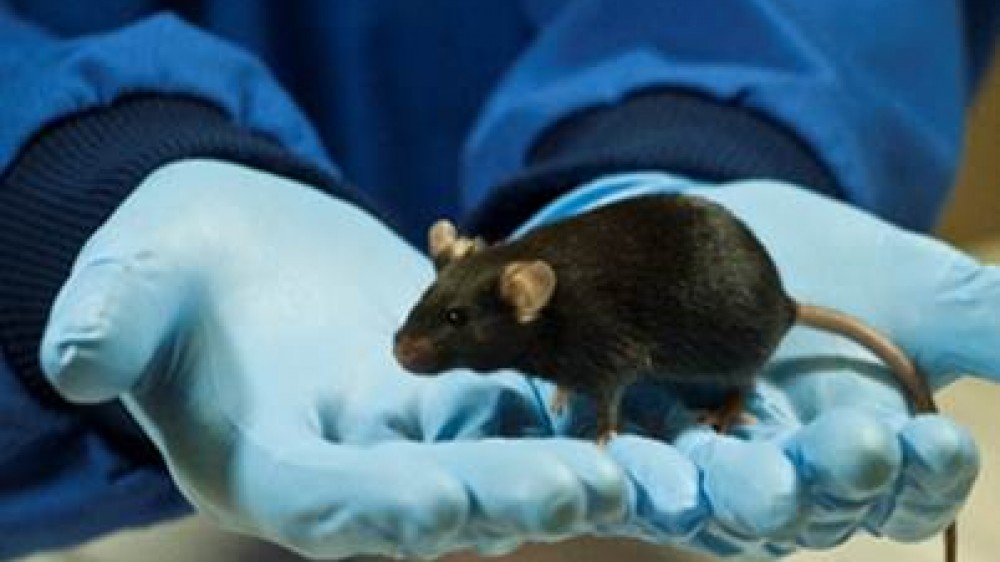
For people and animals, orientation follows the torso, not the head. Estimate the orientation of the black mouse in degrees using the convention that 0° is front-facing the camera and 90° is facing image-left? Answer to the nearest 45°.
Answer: approximately 90°
